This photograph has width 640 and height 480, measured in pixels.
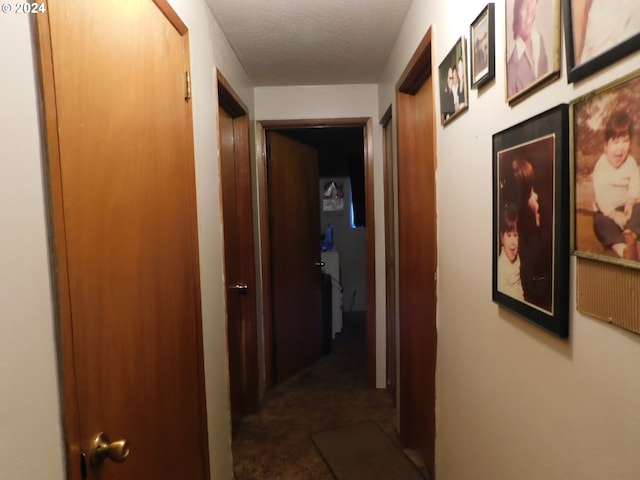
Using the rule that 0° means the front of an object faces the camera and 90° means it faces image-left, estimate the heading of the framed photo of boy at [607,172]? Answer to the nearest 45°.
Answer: approximately 45°

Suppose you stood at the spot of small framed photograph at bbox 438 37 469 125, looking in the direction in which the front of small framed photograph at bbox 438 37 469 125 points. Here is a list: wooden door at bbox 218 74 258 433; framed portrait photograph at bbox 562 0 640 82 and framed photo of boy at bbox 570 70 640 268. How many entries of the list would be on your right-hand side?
1

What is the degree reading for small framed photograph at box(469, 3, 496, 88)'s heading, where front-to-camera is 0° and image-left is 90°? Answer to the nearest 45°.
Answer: approximately 45°

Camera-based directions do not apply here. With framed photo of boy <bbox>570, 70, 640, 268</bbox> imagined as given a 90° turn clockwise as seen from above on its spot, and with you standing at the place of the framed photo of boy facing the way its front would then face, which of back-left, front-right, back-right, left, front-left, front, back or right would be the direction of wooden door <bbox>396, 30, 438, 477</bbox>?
front

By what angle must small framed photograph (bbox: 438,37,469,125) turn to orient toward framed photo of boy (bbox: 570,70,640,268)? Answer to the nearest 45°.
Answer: approximately 45° to its left

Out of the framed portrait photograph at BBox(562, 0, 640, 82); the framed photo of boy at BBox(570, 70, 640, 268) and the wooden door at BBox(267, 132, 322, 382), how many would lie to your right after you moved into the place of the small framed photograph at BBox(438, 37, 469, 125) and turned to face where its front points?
1

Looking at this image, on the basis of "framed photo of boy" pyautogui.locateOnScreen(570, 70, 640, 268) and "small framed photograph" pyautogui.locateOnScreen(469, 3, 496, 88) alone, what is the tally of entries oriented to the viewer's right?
0

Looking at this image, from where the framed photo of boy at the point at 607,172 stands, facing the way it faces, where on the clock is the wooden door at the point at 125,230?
The wooden door is roughly at 1 o'clock from the framed photo of boy.

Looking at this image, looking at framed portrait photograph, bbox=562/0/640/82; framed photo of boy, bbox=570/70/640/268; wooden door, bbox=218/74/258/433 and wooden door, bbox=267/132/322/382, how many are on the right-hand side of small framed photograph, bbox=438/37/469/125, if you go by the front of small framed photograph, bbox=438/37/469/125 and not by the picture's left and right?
2

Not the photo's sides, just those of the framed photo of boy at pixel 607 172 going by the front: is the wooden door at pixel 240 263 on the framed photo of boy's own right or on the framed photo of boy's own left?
on the framed photo of boy's own right
